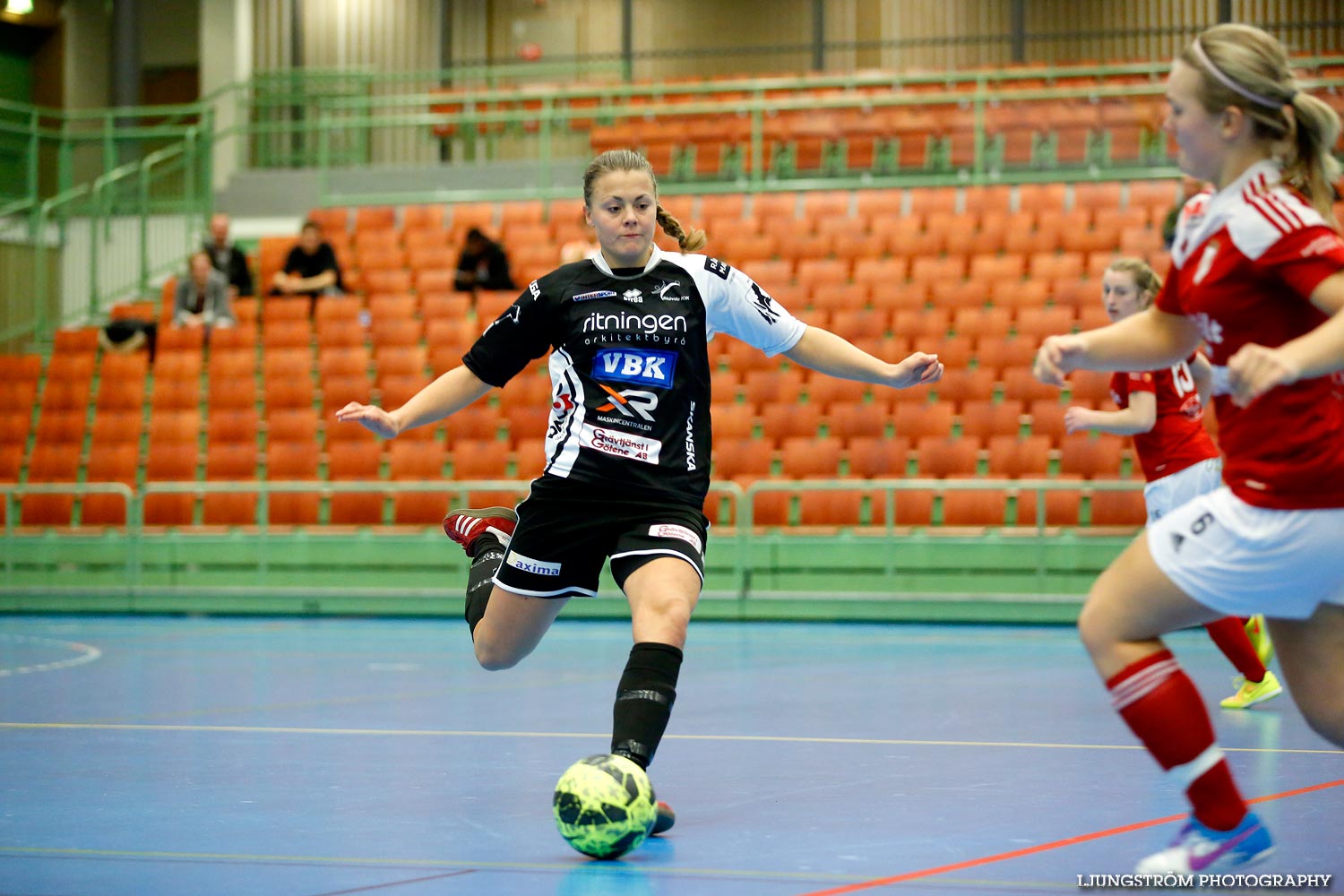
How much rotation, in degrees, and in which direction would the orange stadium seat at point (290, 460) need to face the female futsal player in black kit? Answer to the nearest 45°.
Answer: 0° — it already faces them

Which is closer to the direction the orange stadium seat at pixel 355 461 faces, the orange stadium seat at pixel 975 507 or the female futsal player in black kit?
the female futsal player in black kit

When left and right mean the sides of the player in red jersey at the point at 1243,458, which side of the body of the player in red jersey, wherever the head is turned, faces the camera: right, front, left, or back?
left
